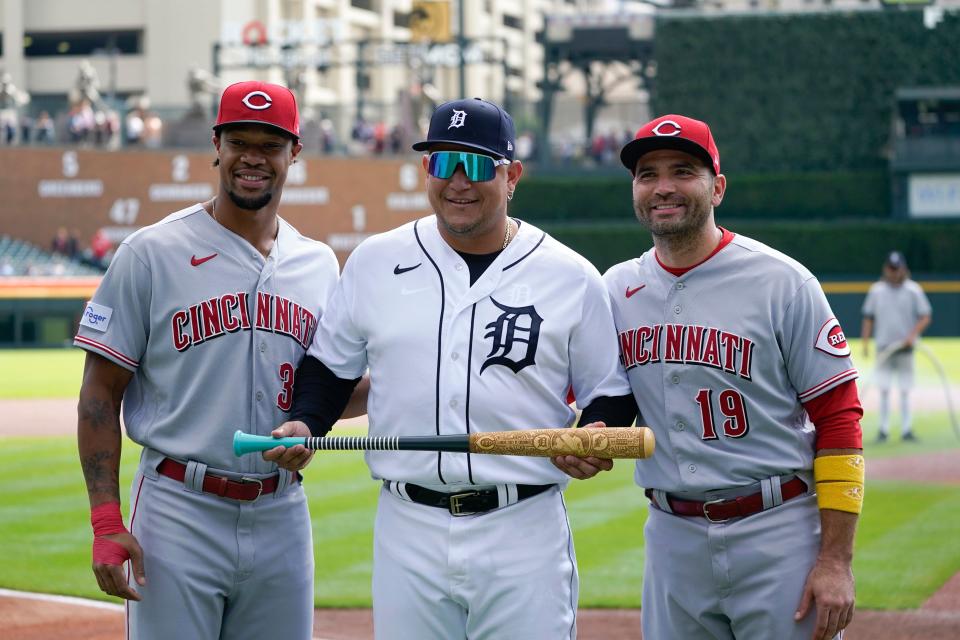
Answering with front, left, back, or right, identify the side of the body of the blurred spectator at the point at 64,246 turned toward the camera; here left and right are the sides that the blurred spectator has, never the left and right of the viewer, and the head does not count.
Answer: front

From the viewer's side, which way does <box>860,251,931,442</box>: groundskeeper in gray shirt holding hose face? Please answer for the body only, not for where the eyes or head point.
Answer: toward the camera

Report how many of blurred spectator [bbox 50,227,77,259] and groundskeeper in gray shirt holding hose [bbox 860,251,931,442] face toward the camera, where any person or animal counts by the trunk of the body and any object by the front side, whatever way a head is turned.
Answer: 2

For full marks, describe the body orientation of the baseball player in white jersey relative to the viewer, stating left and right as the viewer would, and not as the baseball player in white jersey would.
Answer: facing the viewer

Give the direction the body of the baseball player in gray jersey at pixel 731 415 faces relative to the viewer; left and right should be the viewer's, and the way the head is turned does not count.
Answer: facing the viewer and to the left of the viewer

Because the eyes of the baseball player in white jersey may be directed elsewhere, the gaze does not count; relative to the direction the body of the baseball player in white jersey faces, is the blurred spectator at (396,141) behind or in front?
behind

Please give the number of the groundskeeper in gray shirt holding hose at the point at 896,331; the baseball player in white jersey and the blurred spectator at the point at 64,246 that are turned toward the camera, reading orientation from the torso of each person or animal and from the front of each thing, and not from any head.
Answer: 3

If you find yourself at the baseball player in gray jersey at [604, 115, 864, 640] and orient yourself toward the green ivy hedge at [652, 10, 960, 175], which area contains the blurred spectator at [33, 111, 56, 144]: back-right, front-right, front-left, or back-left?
front-left

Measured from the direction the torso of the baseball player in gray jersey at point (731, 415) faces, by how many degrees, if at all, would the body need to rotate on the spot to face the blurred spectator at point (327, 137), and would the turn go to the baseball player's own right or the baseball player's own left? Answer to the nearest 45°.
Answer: approximately 135° to the baseball player's own right

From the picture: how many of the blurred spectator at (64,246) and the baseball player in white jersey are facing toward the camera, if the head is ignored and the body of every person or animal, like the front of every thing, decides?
2

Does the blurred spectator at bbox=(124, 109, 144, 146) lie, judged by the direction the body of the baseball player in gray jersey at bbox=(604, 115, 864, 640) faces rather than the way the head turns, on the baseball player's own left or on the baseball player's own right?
on the baseball player's own right

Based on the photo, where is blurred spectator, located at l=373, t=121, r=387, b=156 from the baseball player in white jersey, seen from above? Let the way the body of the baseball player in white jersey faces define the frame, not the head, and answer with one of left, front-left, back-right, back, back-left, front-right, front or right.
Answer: back
